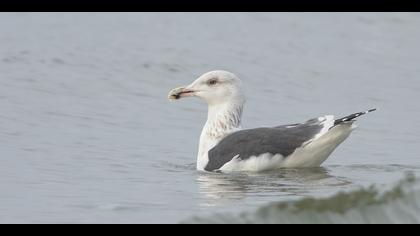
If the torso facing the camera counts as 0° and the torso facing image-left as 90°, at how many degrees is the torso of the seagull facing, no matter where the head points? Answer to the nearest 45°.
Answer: approximately 90°
